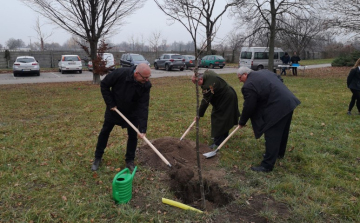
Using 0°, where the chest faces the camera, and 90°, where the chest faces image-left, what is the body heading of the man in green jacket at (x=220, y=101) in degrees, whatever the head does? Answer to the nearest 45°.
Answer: approximately 90°

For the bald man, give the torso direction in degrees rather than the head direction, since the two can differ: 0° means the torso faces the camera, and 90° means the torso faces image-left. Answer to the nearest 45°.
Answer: approximately 315°

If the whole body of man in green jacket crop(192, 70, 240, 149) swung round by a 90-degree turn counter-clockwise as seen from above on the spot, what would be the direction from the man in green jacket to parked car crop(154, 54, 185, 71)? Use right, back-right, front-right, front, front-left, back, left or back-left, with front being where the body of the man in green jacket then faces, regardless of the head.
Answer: back

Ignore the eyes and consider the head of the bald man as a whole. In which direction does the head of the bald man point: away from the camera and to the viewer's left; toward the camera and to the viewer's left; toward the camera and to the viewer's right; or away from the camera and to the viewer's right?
toward the camera and to the viewer's right

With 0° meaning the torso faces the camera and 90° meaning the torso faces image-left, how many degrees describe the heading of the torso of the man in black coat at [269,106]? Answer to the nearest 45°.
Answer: approximately 90°

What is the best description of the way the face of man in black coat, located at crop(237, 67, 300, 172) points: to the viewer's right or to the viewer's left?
to the viewer's left

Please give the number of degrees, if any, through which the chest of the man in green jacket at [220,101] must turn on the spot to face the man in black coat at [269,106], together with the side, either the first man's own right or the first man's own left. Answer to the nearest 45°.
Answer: approximately 135° to the first man's own left

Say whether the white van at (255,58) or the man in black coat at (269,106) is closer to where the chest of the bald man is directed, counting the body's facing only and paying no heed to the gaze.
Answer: the man in black coat
